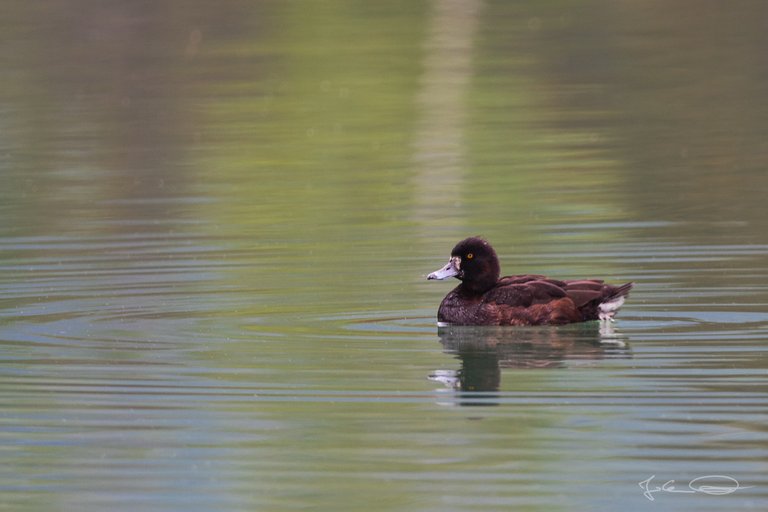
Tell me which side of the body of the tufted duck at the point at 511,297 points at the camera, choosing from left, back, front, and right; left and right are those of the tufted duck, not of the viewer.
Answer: left
